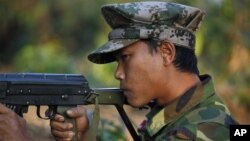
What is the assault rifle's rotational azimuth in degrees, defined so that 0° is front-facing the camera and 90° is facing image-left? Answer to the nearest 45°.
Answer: approximately 90°

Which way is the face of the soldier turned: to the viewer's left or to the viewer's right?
to the viewer's left

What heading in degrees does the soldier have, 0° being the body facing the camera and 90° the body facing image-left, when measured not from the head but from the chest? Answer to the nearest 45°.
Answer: approximately 90°
